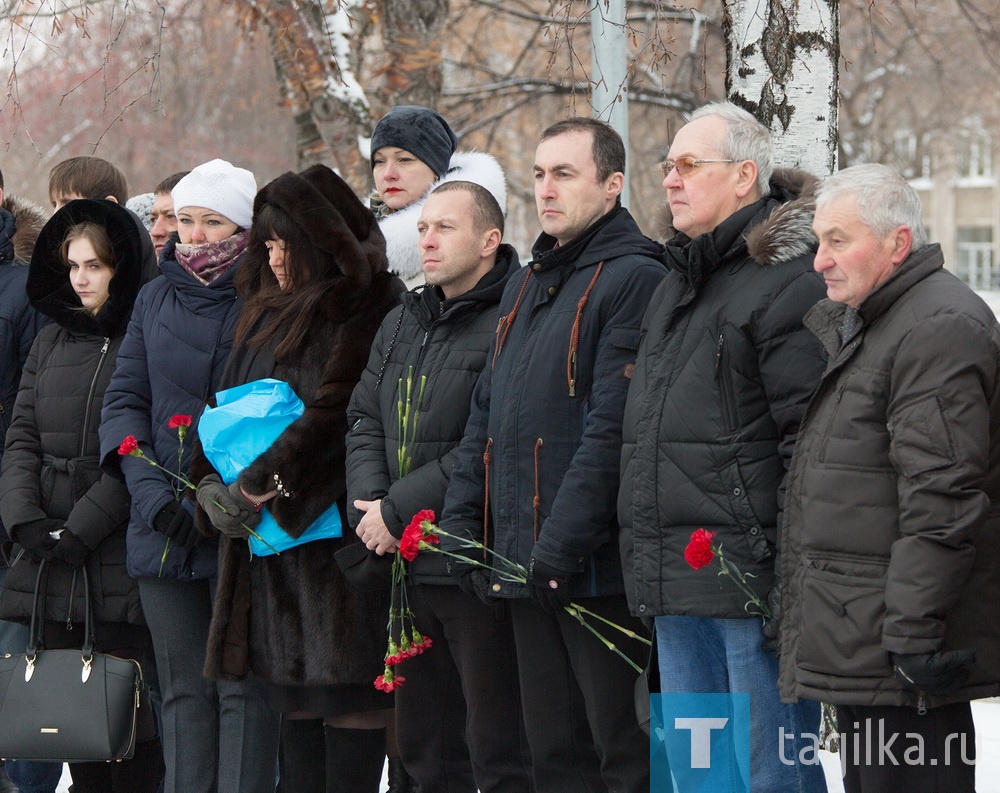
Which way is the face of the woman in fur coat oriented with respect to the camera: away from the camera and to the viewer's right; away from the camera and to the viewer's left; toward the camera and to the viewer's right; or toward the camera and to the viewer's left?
toward the camera and to the viewer's left

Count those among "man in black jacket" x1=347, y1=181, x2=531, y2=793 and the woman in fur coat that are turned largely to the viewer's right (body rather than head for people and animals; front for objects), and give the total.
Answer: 0

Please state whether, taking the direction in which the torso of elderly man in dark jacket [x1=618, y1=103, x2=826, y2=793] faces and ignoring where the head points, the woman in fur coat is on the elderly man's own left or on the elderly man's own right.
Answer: on the elderly man's own right

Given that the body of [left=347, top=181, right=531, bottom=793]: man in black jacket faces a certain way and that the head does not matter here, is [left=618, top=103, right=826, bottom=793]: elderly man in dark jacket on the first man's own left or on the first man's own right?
on the first man's own left

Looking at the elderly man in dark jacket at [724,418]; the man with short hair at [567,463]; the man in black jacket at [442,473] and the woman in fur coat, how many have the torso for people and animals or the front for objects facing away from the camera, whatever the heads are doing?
0

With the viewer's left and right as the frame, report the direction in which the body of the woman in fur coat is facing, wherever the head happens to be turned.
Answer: facing the viewer and to the left of the viewer

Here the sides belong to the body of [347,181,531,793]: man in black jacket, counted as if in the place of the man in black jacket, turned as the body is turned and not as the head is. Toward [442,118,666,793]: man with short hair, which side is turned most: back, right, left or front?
left

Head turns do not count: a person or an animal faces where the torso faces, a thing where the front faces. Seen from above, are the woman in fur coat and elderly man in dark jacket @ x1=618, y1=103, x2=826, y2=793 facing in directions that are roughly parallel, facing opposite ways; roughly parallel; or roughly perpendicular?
roughly parallel

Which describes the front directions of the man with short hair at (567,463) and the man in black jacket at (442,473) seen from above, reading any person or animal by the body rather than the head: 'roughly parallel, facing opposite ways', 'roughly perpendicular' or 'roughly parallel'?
roughly parallel

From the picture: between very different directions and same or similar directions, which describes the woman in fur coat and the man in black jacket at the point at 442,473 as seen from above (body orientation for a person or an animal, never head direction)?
same or similar directions

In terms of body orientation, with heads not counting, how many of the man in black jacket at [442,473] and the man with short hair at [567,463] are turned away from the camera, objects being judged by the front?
0

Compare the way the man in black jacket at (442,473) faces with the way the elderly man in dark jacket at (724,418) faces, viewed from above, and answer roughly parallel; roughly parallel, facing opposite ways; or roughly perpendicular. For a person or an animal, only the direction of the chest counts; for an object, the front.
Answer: roughly parallel

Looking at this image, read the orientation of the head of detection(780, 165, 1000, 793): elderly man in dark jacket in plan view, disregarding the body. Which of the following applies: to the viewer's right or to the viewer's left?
to the viewer's left

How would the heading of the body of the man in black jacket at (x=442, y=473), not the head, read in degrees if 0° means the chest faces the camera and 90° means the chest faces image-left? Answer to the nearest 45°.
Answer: approximately 45°

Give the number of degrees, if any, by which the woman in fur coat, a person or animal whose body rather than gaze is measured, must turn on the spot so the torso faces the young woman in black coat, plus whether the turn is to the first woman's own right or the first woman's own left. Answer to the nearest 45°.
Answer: approximately 90° to the first woman's own right

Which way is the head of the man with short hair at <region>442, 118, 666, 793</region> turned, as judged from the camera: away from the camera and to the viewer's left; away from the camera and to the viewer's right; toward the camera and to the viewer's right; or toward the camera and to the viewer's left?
toward the camera and to the viewer's left
